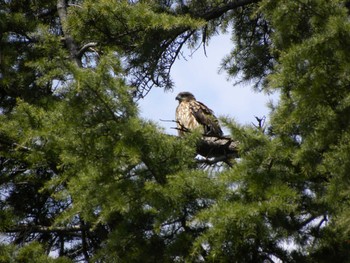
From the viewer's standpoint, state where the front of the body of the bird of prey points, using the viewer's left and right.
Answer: facing the viewer and to the left of the viewer
